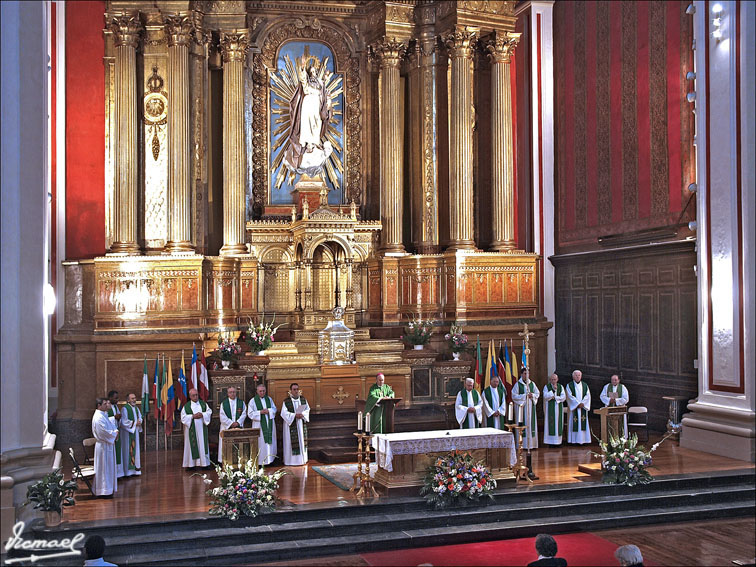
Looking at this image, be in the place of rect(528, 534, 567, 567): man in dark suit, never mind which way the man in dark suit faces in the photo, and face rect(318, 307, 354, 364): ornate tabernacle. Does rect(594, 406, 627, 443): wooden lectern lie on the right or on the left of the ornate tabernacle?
right

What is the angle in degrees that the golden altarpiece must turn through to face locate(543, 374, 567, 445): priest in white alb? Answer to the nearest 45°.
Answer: approximately 45° to its left

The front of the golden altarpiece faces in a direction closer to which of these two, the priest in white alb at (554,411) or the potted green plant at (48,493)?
the potted green plant

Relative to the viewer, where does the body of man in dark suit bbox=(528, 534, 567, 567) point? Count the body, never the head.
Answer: away from the camera

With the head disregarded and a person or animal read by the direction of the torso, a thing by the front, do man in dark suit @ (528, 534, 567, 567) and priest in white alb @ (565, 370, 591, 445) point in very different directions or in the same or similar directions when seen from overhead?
very different directions

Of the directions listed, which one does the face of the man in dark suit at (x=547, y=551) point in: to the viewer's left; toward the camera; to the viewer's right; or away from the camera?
away from the camera

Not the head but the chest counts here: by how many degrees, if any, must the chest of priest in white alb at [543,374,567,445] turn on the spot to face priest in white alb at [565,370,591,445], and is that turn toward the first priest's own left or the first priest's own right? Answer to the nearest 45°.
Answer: approximately 90° to the first priest's own left
